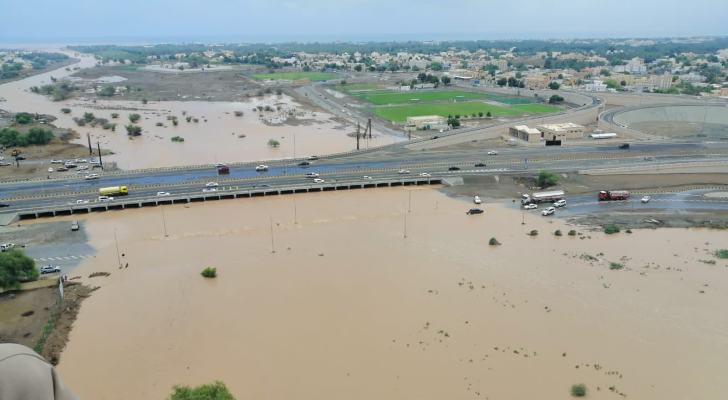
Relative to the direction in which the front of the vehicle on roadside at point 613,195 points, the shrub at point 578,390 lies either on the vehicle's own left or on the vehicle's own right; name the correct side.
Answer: on the vehicle's own left

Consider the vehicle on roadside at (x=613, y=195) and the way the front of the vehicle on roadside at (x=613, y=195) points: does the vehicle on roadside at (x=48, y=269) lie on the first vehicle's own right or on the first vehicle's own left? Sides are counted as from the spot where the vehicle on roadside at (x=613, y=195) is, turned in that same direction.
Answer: on the first vehicle's own left

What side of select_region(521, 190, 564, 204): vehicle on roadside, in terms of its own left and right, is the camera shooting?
left

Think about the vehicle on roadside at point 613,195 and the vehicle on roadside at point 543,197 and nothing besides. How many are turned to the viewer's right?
0

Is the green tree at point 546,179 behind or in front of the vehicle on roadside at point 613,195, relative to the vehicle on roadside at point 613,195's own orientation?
in front

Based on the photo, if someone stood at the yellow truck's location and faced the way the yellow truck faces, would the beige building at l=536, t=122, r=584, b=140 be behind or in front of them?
in front

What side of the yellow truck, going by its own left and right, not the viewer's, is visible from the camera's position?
right

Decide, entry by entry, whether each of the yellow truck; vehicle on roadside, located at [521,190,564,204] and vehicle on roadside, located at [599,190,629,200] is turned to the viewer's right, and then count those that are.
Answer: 1

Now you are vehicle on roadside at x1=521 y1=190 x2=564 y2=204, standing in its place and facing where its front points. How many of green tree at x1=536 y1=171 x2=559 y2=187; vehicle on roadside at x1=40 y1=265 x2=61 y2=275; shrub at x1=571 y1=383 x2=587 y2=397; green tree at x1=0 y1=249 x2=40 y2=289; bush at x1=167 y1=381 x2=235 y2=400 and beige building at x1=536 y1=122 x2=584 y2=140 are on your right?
2

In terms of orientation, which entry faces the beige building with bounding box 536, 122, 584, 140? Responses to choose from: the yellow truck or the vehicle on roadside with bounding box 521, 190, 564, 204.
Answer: the yellow truck

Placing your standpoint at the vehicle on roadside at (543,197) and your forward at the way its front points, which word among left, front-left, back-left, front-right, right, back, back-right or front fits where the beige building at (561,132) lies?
right

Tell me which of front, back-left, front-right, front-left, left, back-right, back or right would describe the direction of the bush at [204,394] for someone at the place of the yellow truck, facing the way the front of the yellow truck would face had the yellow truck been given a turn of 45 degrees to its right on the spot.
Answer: front-right

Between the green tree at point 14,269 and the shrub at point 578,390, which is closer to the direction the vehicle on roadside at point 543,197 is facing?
the green tree

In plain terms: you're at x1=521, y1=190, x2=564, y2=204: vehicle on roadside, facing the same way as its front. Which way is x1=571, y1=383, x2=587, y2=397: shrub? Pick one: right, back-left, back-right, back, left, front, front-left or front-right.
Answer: left
